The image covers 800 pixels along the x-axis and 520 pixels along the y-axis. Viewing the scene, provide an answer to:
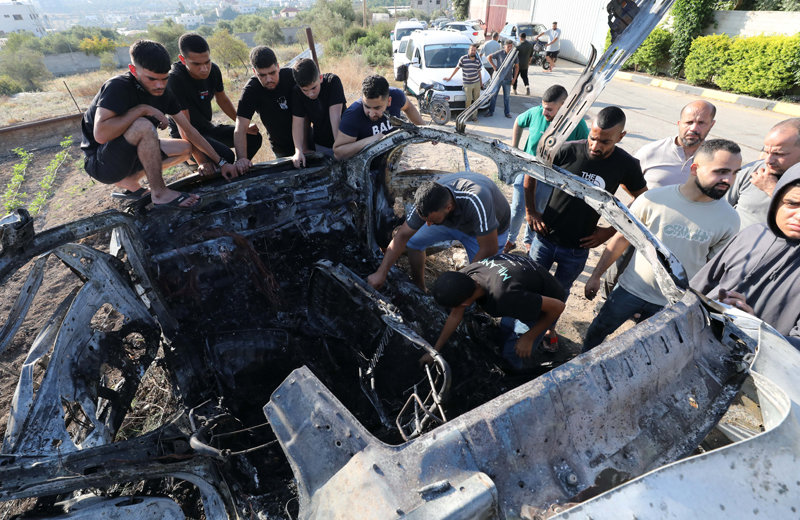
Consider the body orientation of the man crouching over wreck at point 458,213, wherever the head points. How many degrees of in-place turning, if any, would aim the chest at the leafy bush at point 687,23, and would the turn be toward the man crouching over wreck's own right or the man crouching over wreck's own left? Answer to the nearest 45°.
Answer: approximately 180°

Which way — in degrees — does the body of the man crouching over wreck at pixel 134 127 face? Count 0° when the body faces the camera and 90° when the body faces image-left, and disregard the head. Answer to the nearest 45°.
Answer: approximately 315°

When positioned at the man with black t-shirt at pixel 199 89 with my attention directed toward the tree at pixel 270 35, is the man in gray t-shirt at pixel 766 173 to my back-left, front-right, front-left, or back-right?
back-right

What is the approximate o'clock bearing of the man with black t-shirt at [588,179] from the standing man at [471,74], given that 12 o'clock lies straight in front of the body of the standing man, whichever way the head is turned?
The man with black t-shirt is roughly at 12 o'clock from the standing man.

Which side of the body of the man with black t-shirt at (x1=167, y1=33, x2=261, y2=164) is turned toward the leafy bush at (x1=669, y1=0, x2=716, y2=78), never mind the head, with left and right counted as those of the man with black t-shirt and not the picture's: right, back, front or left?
left

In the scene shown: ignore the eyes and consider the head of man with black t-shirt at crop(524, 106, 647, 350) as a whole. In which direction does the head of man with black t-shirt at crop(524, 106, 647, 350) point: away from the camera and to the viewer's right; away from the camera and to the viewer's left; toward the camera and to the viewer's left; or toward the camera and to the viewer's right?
toward the camera and to the viewer's left

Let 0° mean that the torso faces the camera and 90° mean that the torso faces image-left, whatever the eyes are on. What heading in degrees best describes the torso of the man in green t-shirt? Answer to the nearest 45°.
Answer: approximately 45°

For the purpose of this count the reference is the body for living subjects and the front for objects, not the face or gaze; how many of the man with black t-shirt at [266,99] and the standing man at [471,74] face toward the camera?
2

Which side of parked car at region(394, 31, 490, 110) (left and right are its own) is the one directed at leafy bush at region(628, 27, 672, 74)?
left

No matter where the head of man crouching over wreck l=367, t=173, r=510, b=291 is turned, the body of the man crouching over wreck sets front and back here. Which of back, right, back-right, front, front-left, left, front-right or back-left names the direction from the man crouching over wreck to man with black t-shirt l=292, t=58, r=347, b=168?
right

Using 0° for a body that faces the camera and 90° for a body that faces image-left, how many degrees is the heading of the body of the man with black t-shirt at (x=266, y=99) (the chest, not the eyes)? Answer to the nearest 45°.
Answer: approximately 0°

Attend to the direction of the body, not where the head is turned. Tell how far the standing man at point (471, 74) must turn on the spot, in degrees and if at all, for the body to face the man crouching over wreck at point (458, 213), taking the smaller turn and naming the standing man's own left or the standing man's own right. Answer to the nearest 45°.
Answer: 0° — they already face them

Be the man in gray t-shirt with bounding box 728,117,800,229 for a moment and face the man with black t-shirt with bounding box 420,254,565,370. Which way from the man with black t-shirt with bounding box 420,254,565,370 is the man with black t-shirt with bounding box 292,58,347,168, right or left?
right
